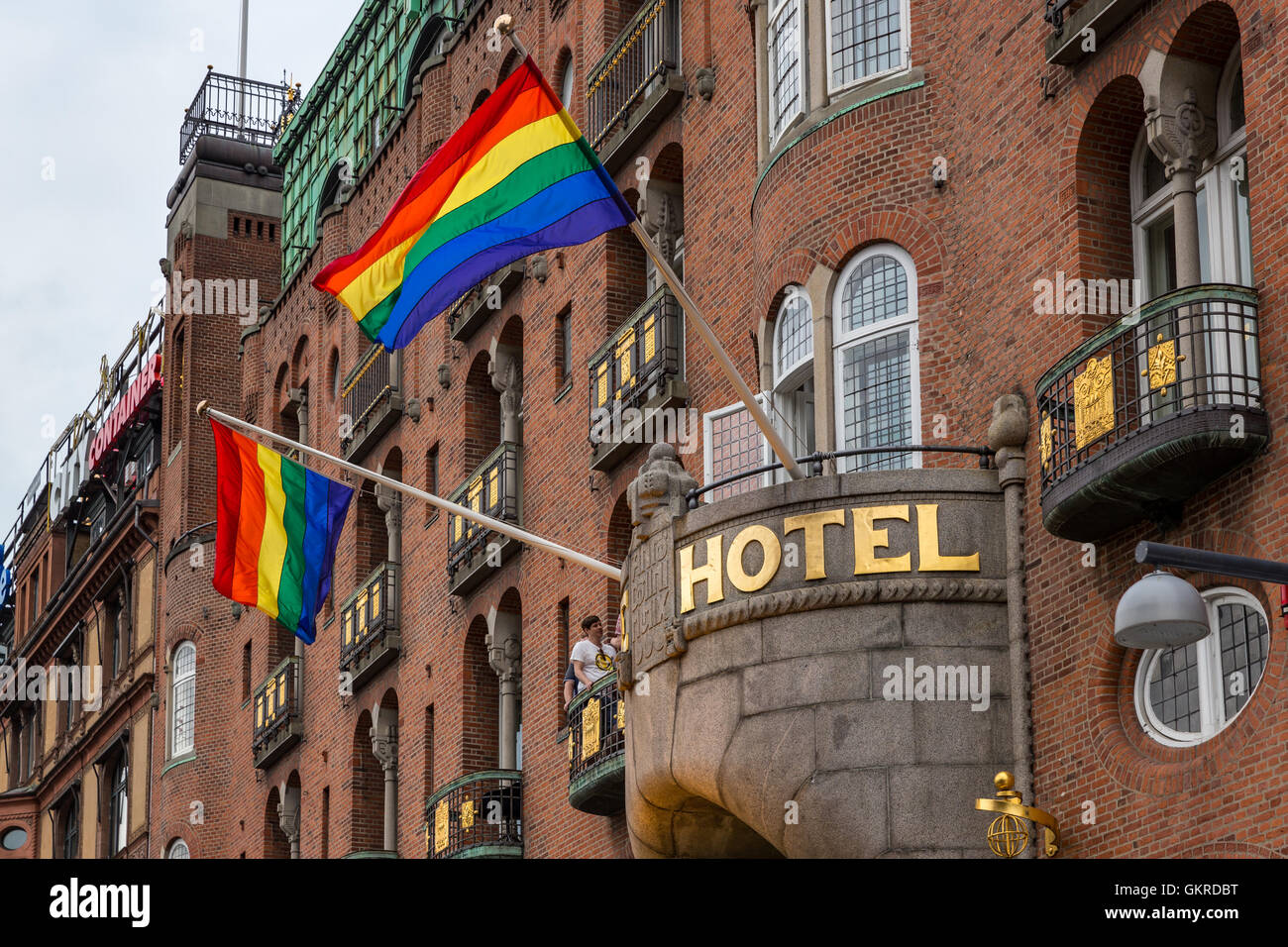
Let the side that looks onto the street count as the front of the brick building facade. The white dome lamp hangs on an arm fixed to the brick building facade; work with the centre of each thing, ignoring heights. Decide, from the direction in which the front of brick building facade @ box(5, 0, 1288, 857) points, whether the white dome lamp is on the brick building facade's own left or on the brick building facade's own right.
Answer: on the brick building facade's own left

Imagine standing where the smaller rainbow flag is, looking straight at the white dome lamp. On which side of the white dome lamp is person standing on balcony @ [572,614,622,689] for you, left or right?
left

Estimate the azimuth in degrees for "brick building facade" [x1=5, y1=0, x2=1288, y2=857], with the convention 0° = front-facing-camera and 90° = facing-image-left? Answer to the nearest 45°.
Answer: approximately 45°
